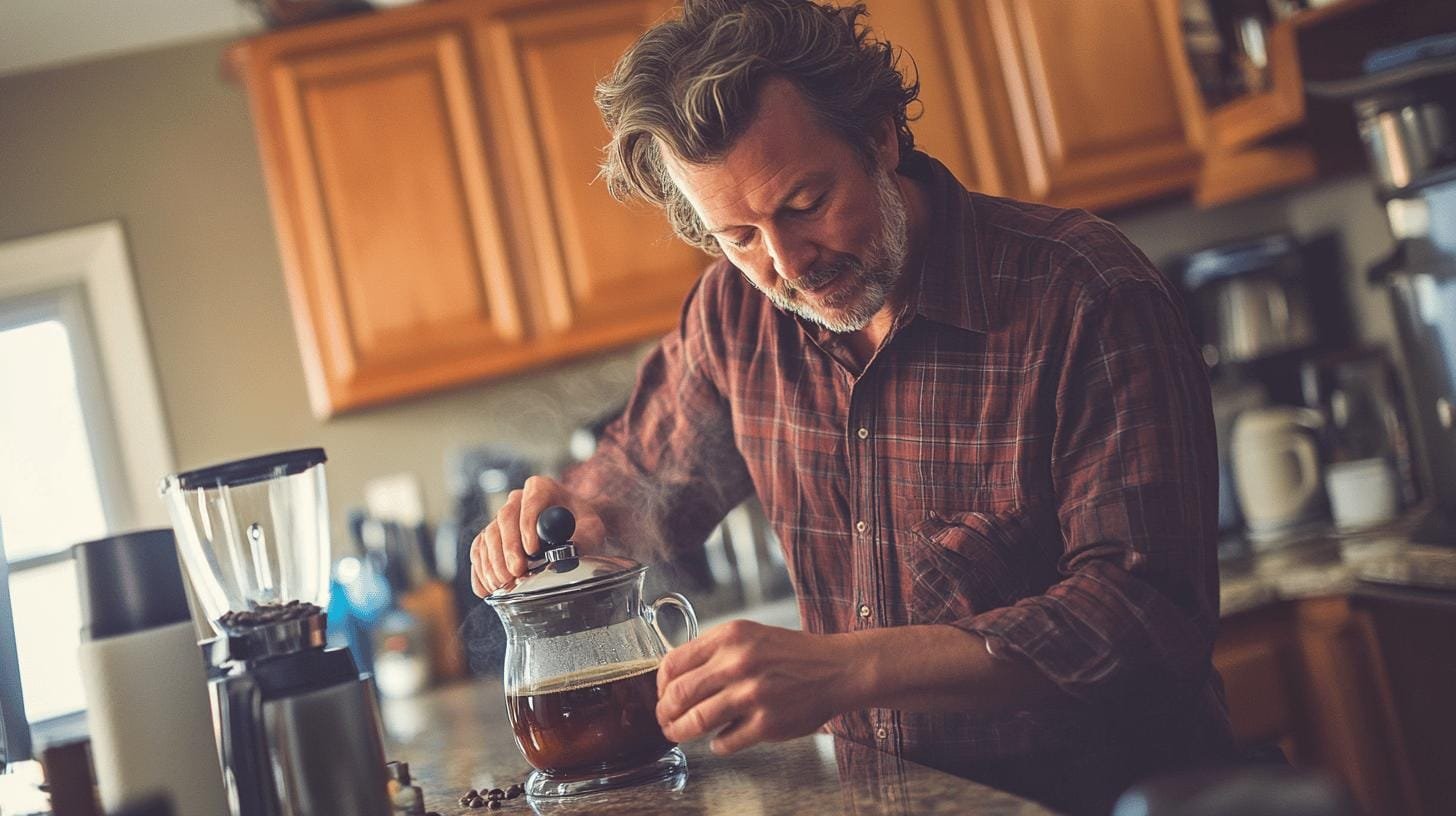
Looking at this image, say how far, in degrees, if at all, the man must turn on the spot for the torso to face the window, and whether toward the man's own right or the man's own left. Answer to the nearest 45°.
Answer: approximately 90° to the man's own right

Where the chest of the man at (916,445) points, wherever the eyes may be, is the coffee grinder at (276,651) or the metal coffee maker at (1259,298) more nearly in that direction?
the coffee grinder

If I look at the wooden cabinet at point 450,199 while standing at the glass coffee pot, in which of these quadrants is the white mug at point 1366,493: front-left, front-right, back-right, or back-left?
front-right

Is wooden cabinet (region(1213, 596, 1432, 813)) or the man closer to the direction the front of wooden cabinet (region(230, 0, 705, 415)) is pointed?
the man

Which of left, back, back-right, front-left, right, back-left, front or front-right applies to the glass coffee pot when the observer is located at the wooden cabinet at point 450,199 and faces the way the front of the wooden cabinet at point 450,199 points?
front

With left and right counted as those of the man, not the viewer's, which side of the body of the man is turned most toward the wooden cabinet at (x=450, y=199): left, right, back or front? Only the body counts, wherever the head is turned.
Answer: right

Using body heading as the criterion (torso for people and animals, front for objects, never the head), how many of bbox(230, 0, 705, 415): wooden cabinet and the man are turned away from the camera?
0

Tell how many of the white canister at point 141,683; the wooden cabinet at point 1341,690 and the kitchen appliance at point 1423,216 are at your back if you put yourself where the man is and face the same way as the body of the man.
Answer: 2

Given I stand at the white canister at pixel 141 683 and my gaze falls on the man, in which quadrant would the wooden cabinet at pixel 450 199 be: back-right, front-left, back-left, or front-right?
front-left

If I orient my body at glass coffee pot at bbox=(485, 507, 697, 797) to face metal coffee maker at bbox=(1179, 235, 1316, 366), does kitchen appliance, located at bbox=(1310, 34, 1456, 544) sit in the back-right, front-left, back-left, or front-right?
front-right

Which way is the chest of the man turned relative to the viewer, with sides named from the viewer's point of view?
facing the viewer and to the left of the viewer

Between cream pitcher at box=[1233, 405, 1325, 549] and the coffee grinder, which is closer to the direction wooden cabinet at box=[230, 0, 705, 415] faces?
the coffee grinder

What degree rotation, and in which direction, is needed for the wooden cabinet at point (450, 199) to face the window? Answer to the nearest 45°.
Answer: approximately 90° to its right

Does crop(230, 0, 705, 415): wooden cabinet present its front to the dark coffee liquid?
yes

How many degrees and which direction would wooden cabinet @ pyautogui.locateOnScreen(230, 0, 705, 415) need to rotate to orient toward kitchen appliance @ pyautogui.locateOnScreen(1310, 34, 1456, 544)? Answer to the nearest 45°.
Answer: approximately 45° to its left

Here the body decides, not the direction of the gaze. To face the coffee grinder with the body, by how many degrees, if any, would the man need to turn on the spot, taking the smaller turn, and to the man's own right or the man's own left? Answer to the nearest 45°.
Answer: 0° — they already face it

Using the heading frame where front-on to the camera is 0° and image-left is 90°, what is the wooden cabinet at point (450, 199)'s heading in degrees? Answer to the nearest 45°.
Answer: approximately 0°
